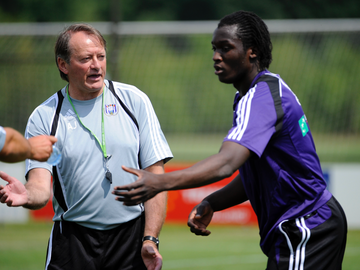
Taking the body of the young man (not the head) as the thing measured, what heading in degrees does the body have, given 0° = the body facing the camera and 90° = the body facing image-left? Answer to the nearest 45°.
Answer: approximately 90°
